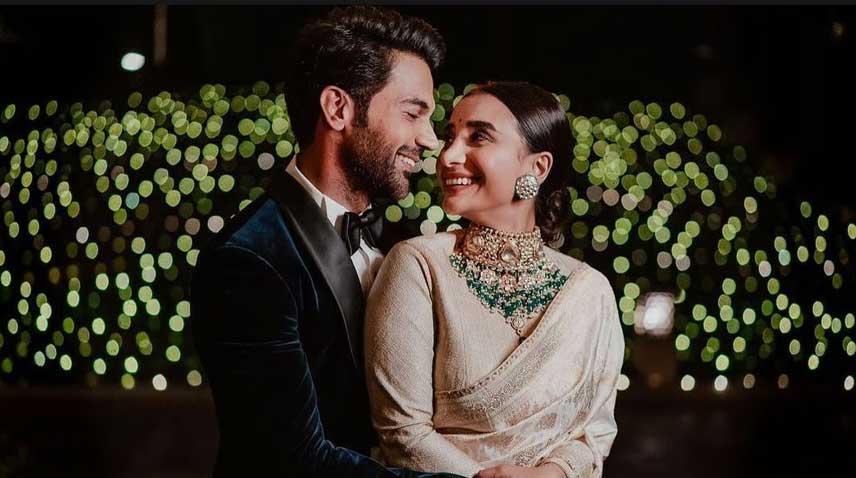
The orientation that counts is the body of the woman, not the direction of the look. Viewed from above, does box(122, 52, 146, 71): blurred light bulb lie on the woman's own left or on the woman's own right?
on the woman's own right

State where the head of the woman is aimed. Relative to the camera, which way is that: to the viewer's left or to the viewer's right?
to the viewer's left

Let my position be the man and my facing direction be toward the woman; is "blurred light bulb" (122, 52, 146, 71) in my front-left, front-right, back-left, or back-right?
back-left

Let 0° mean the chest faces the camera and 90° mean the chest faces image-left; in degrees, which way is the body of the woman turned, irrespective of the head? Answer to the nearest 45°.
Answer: approximately 0°

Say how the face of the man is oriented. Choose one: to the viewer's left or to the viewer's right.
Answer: to the viewer's right
